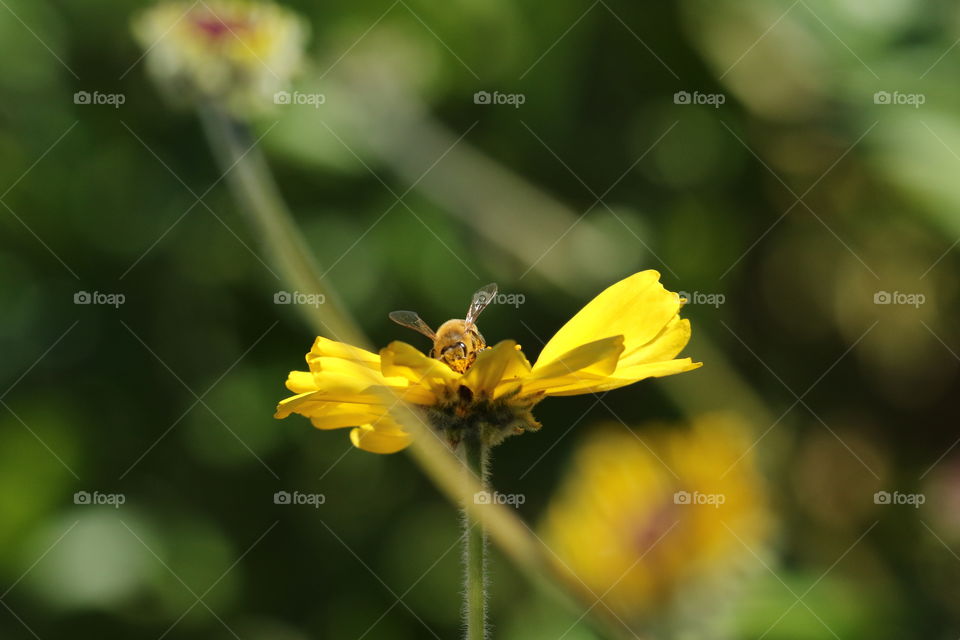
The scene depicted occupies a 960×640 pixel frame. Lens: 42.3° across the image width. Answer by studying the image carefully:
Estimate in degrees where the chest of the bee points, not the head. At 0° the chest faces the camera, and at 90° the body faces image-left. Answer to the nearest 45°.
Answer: approximately 0°

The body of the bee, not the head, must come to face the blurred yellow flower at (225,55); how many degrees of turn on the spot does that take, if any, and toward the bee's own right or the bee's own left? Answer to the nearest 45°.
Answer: approximately 135° to the bee's own right
